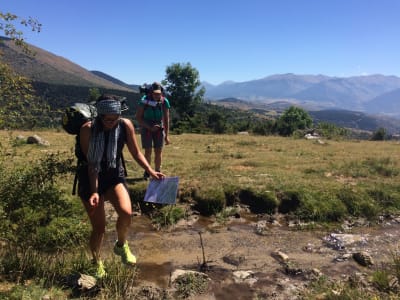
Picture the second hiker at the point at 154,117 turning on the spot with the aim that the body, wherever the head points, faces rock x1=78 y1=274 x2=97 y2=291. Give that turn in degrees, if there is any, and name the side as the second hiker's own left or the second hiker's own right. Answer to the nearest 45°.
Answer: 0° — they already face it

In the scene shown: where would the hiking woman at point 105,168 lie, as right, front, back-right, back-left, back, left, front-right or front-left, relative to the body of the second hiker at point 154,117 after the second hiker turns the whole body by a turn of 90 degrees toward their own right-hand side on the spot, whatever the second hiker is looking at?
left

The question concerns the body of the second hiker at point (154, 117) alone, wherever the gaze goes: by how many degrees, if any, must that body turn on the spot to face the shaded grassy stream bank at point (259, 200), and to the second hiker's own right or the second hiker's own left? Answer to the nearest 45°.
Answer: approximately 90° to the second hiker's own left

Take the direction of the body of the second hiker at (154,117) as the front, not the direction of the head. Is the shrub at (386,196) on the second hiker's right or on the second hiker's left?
on the second hiker's left

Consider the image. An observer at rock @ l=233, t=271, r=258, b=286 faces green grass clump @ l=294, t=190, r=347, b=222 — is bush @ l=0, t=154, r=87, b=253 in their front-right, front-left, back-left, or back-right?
back-left

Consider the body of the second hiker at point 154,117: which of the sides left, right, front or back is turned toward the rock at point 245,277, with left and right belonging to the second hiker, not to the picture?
front

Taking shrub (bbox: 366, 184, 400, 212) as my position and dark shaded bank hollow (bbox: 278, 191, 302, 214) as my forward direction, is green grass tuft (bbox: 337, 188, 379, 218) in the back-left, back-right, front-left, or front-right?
front-left

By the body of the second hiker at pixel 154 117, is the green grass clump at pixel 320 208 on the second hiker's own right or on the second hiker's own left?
on the second hiker's own left

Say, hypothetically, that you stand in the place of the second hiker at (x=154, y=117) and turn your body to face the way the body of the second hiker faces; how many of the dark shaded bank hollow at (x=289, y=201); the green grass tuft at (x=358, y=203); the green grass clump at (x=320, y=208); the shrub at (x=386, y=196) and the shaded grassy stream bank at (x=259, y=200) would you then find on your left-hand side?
5

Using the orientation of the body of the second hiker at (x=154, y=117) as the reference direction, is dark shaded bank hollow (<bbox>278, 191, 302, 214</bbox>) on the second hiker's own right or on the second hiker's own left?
on the second hiker's own left

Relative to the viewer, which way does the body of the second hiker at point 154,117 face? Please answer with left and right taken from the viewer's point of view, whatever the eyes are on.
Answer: facing the viewer

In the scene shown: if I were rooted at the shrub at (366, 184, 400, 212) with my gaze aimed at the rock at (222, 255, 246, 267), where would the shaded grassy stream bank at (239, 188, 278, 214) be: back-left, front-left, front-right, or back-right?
front-right

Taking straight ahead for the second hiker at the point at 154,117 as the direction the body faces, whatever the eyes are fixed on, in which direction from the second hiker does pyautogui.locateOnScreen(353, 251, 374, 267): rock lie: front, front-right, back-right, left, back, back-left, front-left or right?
front-left
